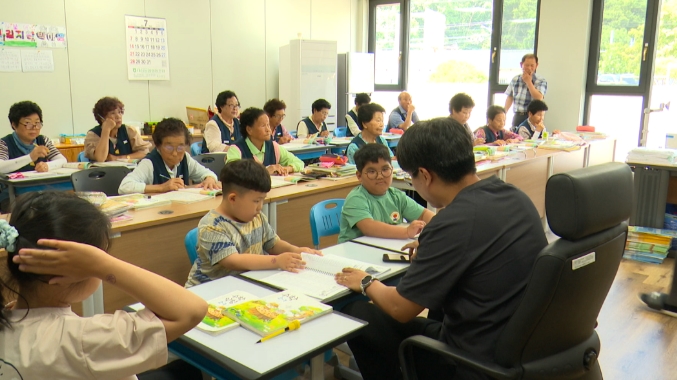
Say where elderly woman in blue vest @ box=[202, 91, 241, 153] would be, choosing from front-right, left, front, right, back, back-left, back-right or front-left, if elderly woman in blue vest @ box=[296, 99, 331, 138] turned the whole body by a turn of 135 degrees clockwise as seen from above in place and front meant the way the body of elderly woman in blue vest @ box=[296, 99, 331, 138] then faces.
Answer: front-left

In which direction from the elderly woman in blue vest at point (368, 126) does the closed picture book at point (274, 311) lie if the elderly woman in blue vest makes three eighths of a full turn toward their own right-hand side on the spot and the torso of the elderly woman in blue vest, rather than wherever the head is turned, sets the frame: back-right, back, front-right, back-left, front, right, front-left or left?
left

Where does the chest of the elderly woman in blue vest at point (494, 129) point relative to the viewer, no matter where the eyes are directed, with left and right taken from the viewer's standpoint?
facing the viewer and to the right of the viewer

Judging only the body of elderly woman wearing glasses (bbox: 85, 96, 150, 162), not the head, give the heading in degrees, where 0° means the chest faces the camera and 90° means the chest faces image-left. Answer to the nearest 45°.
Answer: approximately 315°

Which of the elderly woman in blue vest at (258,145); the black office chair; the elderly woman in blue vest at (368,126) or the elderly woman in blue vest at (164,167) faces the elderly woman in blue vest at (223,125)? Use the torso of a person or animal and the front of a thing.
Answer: the black office chair

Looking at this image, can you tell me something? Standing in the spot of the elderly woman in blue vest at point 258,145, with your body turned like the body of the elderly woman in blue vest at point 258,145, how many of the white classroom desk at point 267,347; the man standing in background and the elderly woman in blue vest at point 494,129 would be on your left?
2

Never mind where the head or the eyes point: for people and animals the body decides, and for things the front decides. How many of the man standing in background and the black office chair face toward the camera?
1

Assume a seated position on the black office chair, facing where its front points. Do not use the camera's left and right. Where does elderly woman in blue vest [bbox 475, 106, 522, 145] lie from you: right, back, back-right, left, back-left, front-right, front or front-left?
front-right

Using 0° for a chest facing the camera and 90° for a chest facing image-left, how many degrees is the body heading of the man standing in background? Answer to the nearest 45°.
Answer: approximately 0°

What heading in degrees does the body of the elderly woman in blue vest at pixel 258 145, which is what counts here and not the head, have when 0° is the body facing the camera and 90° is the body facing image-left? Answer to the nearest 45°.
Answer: approximately 315°

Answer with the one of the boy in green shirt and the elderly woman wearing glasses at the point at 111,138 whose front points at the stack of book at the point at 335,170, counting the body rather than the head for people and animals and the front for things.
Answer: the elderly woman wearing glasses

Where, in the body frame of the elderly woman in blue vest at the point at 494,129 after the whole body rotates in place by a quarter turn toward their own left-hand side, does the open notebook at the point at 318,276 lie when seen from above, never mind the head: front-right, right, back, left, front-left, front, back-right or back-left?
back-right

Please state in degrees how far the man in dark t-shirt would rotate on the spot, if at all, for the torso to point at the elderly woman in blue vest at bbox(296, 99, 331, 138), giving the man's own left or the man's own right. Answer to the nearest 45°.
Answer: approximately 45° to the man's own right

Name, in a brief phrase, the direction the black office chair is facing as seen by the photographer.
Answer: facing away from the viewer and to the left of the viewer

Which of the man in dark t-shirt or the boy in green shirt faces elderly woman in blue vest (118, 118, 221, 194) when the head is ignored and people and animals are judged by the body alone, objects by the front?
the man in dark t-shirt

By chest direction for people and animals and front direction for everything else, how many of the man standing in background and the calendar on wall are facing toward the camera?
2
